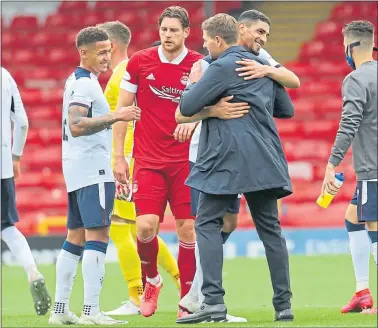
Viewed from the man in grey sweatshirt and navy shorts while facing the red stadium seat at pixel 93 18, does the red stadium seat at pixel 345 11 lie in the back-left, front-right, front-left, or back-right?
front-right

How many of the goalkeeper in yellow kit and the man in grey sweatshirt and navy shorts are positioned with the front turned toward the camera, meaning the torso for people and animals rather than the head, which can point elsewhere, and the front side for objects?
0

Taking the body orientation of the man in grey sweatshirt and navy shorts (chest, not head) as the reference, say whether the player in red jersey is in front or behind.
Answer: in front

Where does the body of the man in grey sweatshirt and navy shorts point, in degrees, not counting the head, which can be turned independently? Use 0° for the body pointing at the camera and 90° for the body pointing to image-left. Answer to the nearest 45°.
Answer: approximately 135°

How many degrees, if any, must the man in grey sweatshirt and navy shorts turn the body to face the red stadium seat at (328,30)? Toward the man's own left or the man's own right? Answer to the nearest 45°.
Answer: approximately 45° to the man's own right

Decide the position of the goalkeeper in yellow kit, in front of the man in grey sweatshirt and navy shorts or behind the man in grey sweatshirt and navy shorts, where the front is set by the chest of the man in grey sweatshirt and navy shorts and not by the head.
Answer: in front

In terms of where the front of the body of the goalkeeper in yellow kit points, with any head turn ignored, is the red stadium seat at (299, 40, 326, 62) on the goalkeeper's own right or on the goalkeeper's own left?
on the goalkeeper's own right

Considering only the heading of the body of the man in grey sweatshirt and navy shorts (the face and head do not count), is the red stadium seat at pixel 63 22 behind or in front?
in front
